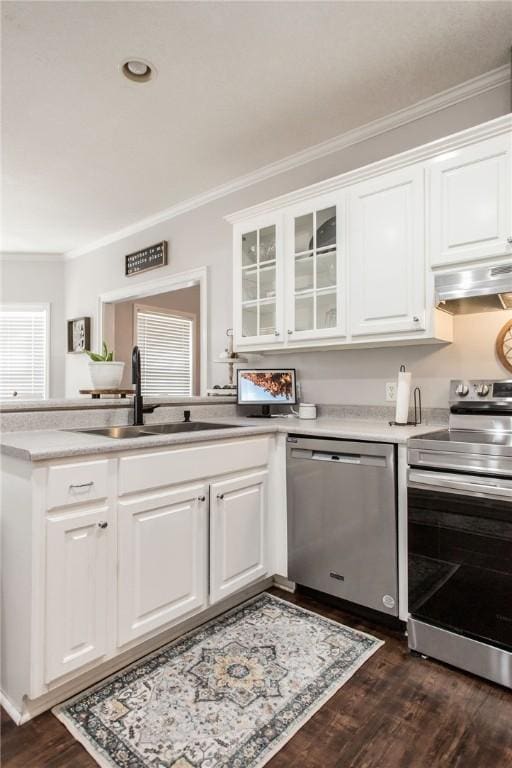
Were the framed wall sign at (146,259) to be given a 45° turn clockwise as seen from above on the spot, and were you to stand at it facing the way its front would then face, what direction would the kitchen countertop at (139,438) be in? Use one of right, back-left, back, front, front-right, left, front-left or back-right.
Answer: left

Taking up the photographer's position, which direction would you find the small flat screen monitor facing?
facing the viewer

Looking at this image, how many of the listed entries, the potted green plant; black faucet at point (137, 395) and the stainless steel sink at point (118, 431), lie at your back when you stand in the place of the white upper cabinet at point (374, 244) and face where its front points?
0

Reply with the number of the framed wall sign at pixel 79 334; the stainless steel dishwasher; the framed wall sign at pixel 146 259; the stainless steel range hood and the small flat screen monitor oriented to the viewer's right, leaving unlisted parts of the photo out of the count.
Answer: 0

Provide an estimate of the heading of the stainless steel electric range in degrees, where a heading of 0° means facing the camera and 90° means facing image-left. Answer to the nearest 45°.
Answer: approximately 45°

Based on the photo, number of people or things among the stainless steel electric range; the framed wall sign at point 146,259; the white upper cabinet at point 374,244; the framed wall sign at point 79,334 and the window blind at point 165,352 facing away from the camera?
0

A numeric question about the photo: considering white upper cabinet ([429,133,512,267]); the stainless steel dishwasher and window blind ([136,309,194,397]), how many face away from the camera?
0

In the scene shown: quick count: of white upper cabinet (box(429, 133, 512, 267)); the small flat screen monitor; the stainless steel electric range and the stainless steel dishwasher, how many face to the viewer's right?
0

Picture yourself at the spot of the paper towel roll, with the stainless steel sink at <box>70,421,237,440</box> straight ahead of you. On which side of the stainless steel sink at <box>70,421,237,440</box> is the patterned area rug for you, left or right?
left

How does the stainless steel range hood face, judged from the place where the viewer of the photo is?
facing the viewer and to the left of the viewer

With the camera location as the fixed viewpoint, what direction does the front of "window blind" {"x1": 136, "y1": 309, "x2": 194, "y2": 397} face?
facing the viewer and to the right of the viewer

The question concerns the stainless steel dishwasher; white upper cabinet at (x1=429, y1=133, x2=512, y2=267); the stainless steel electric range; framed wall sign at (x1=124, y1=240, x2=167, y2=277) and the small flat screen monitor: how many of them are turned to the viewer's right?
0

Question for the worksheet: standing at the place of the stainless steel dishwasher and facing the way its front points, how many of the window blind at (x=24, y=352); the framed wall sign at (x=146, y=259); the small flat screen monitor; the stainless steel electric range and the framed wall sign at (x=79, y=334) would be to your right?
4

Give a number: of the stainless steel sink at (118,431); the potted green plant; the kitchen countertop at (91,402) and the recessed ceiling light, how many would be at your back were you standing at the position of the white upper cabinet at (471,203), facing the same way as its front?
0

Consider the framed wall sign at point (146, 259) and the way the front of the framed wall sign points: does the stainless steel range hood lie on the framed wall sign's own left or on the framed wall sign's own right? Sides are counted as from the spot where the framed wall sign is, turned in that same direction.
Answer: on the framed wall sign's own left

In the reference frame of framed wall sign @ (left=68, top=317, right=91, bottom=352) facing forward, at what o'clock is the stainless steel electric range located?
The stainless steel electric range is roughly at 10 o'clock from the framed wall sign.

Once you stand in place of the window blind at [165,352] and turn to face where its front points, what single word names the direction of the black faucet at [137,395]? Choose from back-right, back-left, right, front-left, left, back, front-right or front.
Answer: front-right

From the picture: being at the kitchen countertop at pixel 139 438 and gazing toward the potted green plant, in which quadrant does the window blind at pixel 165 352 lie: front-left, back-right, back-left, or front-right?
front-right

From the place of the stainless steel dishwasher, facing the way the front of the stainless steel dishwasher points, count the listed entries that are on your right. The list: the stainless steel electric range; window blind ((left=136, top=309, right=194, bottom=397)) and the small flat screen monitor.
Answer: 2

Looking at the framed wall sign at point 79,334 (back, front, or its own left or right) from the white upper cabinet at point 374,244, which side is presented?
left
